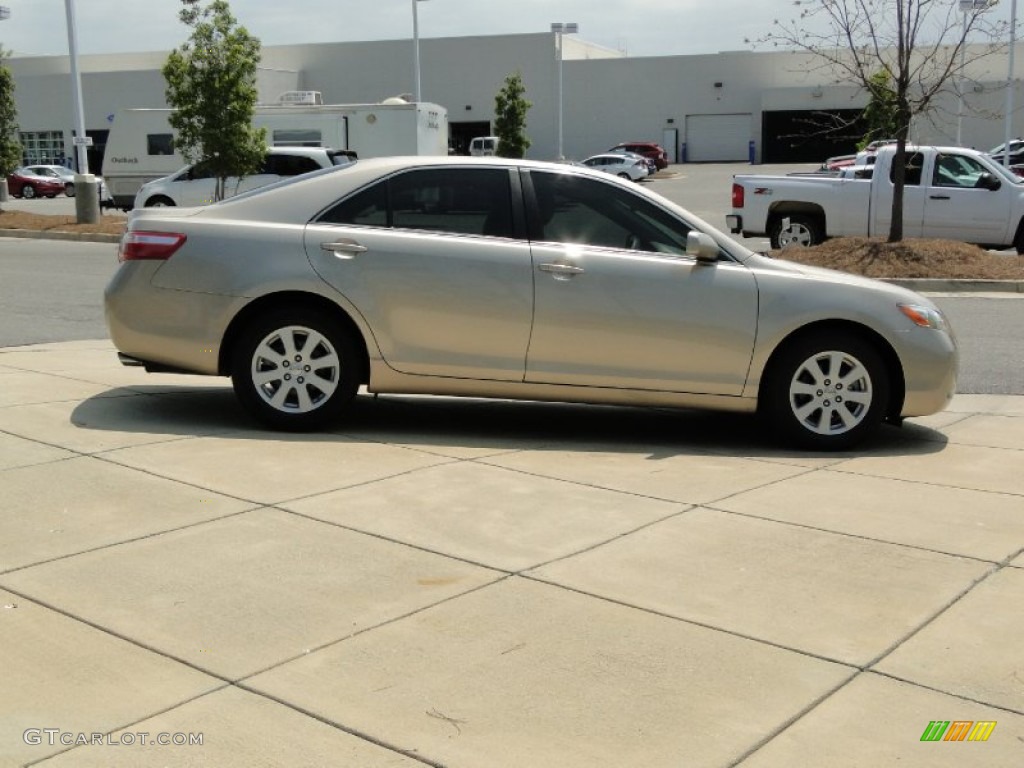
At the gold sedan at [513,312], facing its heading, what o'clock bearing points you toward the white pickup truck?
The white pickup truck is roughly at 10 o'clock from the gold sedan.

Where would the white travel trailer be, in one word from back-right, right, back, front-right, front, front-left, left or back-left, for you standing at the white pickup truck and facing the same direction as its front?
back-left

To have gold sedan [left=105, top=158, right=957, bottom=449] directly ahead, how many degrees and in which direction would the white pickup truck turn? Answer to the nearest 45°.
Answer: approximately 90° to its right

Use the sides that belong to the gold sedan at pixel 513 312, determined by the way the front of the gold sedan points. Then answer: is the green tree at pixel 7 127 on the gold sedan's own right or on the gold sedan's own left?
on the gold sedan's own left

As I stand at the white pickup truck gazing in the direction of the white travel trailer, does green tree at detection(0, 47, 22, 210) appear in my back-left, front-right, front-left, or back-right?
front-left

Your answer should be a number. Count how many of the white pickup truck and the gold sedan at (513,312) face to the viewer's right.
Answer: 2

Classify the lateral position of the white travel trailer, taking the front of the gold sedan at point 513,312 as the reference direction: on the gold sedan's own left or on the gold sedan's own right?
on the gold sedan's own left

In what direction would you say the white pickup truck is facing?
to the viewer's right

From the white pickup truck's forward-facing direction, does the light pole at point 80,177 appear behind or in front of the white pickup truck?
behind

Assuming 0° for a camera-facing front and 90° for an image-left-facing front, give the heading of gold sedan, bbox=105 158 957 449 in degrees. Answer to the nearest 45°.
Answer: approximately 270°

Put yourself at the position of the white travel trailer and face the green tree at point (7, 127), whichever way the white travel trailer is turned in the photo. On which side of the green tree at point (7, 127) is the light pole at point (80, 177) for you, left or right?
left

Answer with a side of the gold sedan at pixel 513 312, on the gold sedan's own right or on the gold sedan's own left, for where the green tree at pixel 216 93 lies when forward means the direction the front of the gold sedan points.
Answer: on the gold sedan's own left

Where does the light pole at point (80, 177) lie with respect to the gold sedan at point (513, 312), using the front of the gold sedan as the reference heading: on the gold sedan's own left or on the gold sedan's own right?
on the gold sedan's own left
